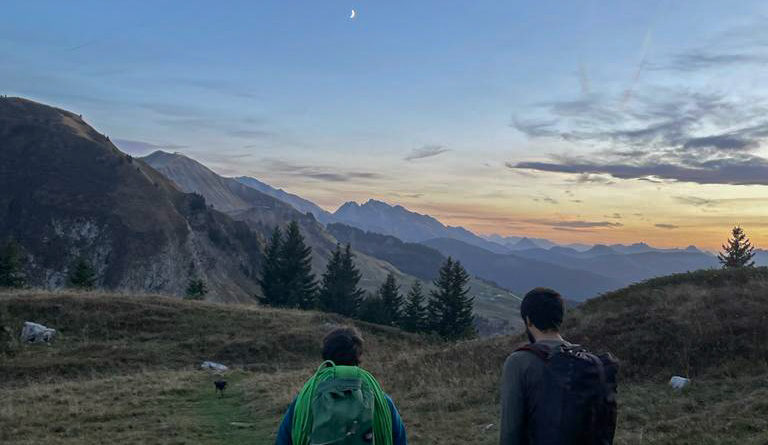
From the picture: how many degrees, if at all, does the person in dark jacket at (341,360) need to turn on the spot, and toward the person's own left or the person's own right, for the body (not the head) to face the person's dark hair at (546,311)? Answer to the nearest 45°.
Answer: approximately 90° to the person's own right

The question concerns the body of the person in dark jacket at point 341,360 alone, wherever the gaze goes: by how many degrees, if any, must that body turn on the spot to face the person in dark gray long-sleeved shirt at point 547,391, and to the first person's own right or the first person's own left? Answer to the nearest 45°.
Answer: approximately 90° to the first person's own right

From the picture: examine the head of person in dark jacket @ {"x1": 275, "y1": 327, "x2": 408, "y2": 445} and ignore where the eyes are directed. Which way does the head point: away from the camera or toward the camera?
away from the camera

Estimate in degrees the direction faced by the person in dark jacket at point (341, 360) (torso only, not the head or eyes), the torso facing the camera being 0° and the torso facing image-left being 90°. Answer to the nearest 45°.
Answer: approximately 180°

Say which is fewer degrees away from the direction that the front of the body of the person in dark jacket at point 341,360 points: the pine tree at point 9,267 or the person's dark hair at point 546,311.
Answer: the pine tree

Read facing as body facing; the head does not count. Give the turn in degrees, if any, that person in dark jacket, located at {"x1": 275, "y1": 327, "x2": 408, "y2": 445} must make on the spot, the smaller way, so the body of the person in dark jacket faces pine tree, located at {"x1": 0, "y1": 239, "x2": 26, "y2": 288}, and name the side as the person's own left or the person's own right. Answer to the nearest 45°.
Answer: approximately 45° to the person's own left
